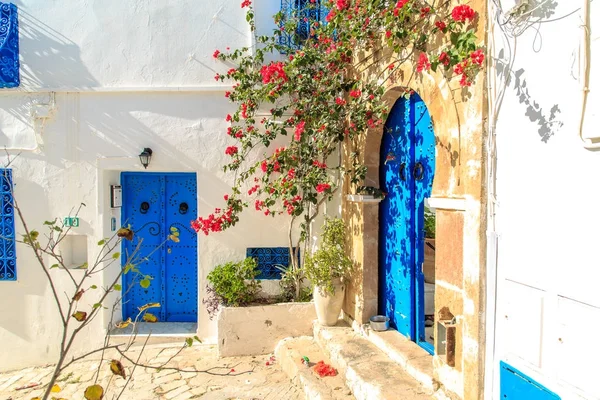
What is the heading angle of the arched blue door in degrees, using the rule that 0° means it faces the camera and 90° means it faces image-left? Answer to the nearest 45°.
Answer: approximately 45°

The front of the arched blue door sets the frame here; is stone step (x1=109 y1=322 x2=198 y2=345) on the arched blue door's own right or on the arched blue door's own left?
on the arched blue door's own right

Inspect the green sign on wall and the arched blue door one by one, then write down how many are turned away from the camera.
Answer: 0

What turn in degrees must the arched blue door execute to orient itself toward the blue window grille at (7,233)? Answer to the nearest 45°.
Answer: approximately 45° to its right

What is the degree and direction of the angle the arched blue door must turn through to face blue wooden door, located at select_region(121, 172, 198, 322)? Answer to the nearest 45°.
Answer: approximately 45° to its right

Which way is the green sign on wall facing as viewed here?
toward the camera

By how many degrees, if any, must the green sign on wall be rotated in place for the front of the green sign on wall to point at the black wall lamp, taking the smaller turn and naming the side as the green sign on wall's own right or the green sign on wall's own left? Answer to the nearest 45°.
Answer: approximately 45° to the green sign on wall's own left

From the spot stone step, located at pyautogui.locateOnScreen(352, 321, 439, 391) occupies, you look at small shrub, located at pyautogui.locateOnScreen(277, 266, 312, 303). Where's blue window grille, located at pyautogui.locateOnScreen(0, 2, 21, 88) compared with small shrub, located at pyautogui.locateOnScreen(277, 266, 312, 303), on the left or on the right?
left

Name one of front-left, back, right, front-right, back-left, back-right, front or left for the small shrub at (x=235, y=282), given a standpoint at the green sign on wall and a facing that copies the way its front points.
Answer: front-left

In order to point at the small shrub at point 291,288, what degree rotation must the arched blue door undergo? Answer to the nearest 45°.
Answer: approximately 90° to its right

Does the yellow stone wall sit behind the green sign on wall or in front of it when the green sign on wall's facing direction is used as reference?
in front

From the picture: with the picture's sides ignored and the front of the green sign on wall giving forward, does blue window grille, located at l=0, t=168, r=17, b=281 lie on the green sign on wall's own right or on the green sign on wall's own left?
on the green sign on wall's own right
